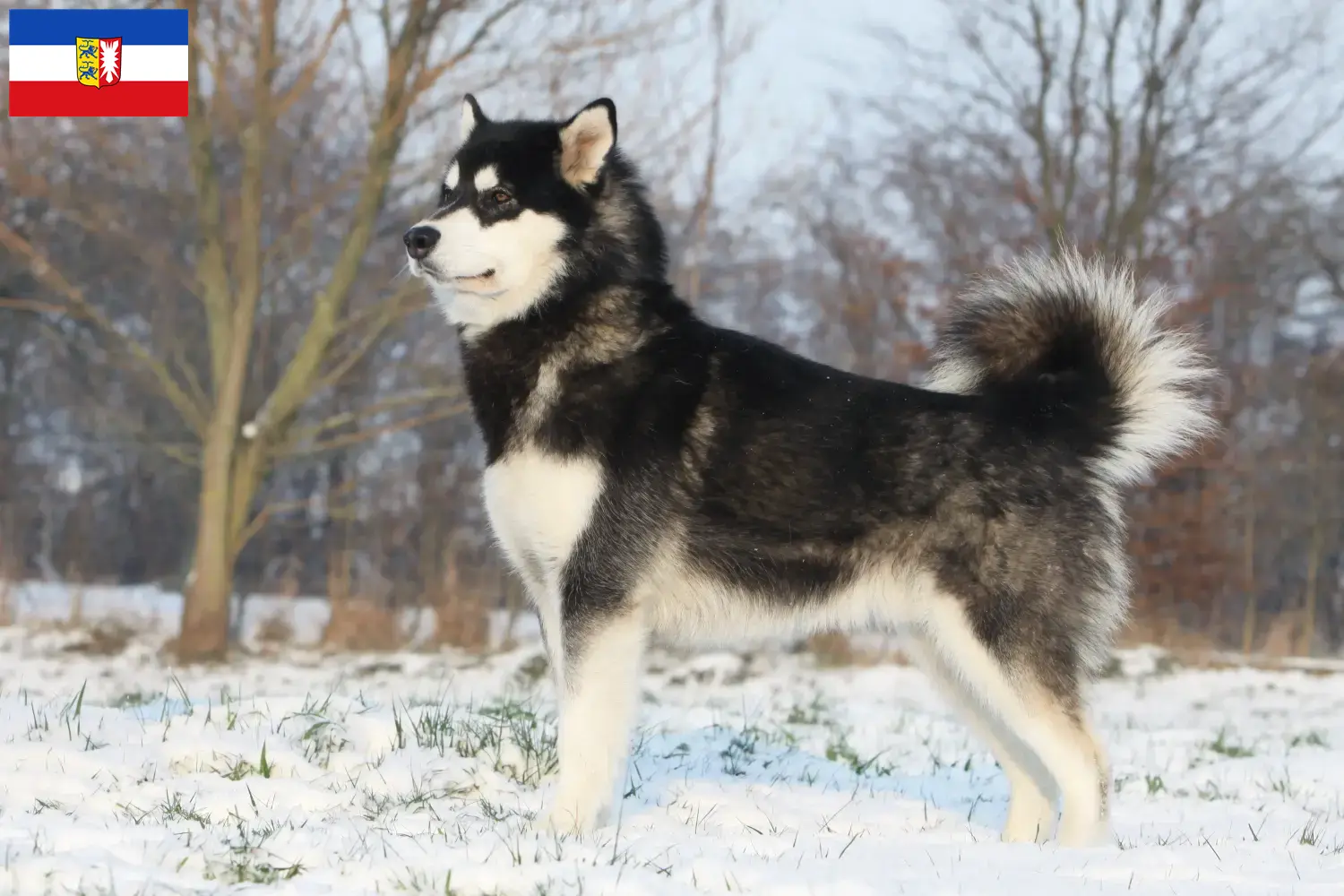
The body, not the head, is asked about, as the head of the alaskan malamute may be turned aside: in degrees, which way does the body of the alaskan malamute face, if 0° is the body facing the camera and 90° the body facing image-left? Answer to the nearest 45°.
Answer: approximately 90°
